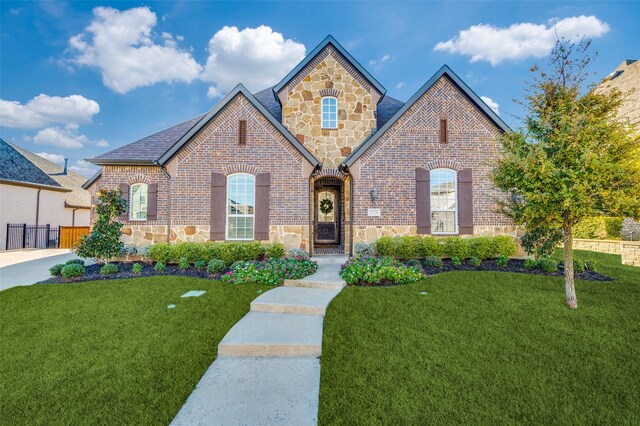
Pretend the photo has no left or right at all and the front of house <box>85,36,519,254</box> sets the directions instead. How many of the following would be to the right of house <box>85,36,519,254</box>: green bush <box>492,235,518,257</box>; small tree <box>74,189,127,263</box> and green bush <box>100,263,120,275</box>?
2

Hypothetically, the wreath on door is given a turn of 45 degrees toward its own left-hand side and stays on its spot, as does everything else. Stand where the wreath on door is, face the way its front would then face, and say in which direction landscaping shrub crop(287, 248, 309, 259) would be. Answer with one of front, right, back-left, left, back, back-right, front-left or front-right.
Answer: front-right

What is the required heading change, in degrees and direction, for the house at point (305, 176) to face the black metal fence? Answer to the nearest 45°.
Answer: approximately 135° to its right

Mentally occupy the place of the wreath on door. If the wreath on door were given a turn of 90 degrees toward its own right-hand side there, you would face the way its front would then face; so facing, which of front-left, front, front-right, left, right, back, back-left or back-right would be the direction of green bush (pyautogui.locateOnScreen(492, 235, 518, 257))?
back-left

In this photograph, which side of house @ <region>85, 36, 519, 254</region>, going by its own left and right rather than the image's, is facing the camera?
front

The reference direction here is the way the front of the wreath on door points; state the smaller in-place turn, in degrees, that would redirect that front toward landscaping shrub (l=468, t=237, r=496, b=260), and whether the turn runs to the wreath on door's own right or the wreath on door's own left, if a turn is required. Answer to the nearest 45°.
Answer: approximately 45° to the wreath on door's own left

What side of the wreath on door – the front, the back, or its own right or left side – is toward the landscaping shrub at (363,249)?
front

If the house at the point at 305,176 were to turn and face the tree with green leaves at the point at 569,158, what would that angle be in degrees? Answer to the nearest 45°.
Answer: approximately 45° to its left

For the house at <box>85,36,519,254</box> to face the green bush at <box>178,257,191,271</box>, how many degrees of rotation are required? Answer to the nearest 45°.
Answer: approximately 90° to its right

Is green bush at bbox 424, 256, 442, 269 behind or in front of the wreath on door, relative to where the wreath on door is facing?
in front

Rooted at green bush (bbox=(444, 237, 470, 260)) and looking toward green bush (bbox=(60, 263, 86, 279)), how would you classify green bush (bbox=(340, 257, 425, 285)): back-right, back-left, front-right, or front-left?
front-left

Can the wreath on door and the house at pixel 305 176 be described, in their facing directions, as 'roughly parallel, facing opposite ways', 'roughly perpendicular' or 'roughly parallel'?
roughly parallel

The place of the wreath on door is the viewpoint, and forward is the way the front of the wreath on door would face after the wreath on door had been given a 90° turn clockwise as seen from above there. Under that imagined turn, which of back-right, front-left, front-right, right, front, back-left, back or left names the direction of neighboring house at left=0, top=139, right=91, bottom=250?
front

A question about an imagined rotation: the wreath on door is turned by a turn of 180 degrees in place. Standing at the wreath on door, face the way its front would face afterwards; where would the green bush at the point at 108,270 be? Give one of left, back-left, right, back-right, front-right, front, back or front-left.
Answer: back-left

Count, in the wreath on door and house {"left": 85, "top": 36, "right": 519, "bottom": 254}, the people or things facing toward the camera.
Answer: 2

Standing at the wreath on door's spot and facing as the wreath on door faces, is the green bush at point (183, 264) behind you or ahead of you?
ahead

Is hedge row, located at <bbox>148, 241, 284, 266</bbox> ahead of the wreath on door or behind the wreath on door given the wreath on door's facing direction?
ahead
